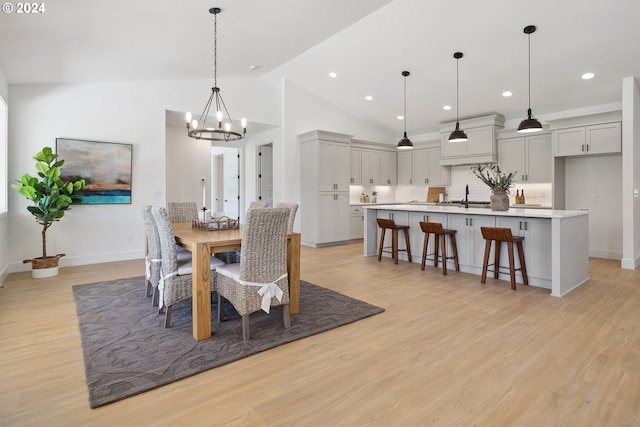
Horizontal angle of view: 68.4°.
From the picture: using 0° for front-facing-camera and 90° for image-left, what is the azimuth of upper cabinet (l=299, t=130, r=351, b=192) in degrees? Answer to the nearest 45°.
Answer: approximately 315°

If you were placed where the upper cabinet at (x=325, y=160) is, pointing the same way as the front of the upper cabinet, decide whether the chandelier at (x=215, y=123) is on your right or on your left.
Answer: on your right

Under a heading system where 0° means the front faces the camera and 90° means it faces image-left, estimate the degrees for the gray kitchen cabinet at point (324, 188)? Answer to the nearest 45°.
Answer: approximately 315°

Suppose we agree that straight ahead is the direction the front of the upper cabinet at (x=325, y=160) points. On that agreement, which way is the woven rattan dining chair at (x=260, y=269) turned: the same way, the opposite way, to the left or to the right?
the opposite way

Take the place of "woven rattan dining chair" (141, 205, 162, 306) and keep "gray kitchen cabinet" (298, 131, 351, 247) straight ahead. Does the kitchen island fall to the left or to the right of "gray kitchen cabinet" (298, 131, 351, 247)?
right

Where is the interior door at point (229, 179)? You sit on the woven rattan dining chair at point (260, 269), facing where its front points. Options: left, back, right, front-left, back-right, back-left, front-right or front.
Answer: front-right

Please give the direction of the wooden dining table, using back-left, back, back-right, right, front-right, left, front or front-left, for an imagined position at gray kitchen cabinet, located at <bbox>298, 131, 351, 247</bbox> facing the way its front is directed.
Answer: front-right

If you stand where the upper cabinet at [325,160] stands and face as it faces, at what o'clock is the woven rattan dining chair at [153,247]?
The woven rattan dining chair is roughly at 2 o'clock from the upper cabinet.

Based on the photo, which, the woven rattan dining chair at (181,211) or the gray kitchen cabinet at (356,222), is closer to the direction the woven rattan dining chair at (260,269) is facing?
the woven rattan dining chair

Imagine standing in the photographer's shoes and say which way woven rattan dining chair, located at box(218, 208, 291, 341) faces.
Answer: facing away from the viewer and to the left of the viewer

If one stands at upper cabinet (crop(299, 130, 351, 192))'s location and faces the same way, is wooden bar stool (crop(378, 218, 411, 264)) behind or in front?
in front

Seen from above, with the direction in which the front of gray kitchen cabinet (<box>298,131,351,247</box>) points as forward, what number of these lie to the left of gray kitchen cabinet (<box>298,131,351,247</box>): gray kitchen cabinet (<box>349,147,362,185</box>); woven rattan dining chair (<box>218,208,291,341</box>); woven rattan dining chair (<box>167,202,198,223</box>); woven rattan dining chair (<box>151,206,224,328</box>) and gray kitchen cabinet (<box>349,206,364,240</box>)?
2
